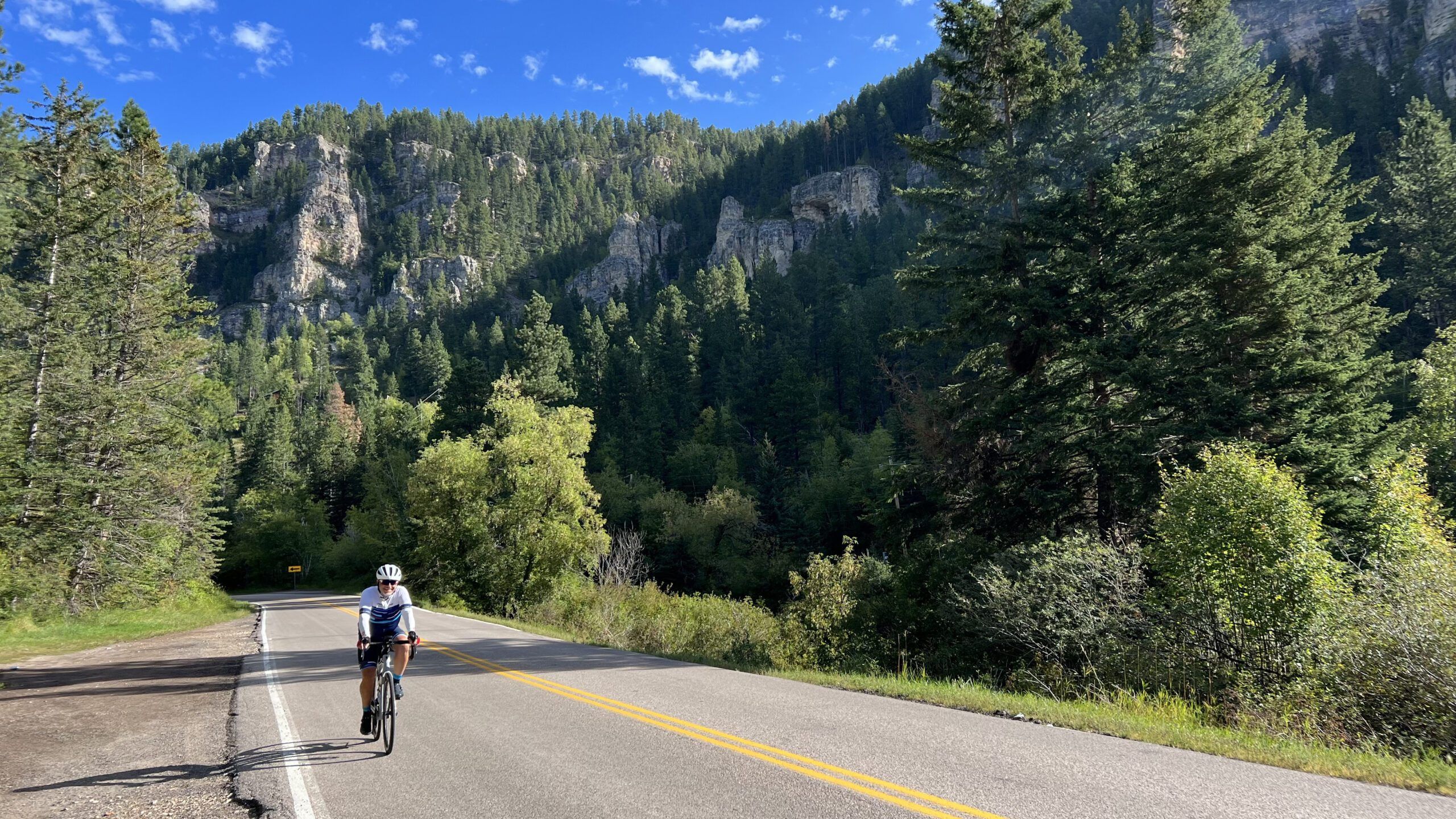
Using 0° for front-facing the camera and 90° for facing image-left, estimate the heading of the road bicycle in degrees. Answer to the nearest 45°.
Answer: approximately 0°

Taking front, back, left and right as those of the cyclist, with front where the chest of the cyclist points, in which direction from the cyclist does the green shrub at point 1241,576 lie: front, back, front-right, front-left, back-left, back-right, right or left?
left

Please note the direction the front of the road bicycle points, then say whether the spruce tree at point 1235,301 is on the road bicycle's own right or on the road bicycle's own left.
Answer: on the road bicycle's own left

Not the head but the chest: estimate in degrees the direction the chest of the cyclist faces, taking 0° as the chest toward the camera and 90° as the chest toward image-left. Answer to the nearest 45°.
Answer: approximately 0°

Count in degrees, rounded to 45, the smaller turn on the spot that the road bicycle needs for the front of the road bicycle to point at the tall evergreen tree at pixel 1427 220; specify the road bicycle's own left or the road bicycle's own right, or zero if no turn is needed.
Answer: approximately 90° to the road bicycle's own left

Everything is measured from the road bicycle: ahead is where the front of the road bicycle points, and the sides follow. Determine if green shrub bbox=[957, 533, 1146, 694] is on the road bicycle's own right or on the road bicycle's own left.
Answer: on the road bicycle's own left

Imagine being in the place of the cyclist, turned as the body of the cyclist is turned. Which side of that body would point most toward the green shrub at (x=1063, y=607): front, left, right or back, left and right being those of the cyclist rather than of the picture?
left

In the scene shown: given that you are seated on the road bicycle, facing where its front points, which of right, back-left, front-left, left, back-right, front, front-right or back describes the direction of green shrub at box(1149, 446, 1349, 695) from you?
left
